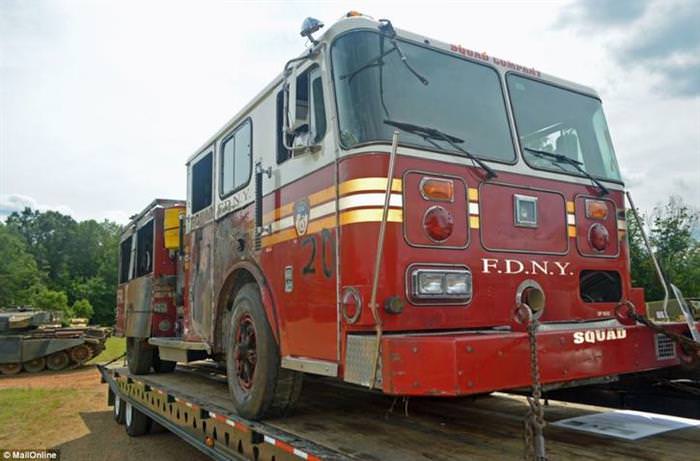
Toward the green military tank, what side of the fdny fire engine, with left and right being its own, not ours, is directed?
back

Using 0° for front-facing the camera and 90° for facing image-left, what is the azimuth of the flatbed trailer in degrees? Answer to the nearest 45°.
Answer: approximately 315°

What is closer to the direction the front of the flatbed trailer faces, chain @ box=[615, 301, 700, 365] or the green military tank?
the chain

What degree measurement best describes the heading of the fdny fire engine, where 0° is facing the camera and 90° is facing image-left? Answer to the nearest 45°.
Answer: approximately 315°

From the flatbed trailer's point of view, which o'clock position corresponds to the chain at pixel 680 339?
The chain is roughly at 11 o'clock from the flatbed trailer.
